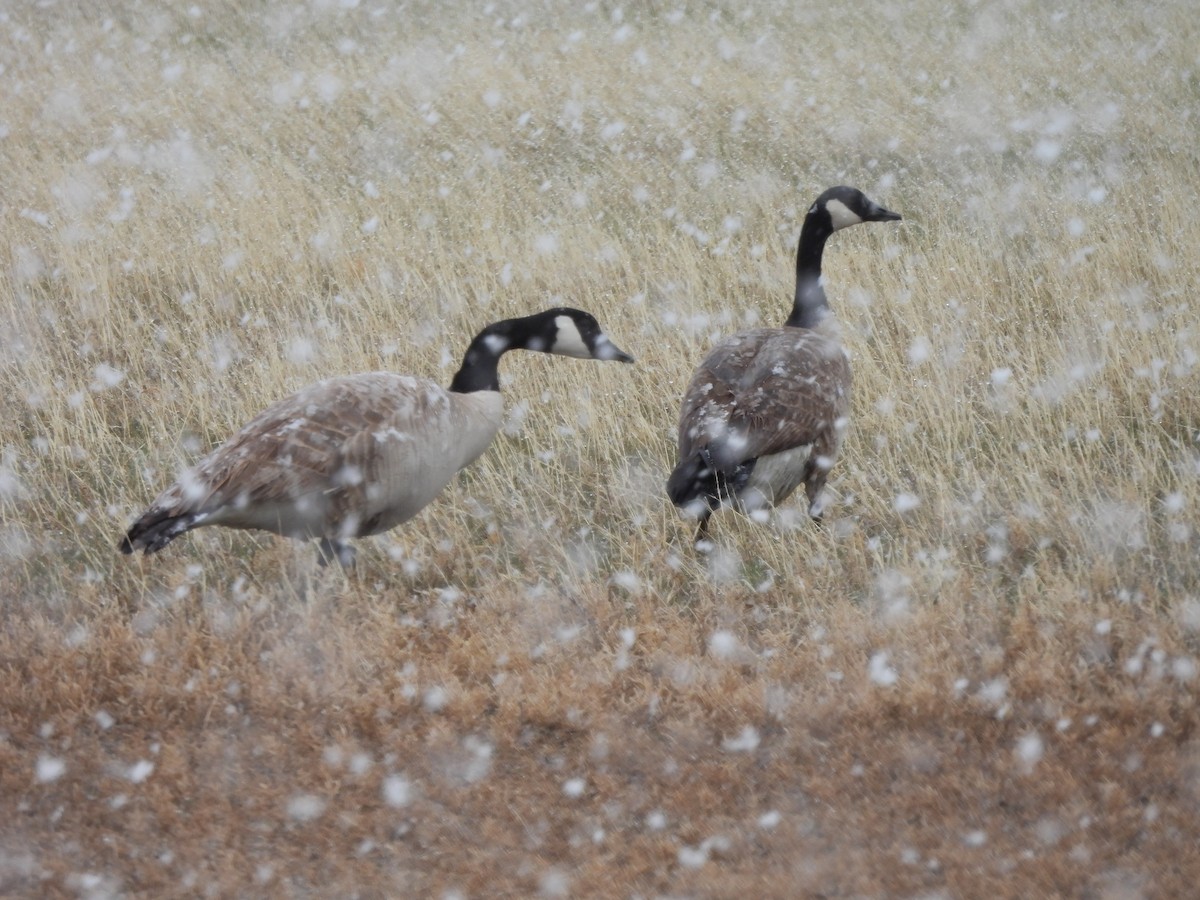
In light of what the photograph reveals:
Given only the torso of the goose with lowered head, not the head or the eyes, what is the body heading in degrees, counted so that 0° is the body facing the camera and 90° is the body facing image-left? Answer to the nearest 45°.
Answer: approximately 270°

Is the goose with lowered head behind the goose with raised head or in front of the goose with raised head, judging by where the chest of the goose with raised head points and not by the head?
behind

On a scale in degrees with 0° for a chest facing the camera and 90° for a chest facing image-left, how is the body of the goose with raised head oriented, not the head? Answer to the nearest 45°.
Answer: approximately 225°

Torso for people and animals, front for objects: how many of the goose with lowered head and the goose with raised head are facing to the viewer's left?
0

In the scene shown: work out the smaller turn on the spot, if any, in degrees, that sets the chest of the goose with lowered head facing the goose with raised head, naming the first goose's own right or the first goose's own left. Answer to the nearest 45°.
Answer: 0° — it already faces it
